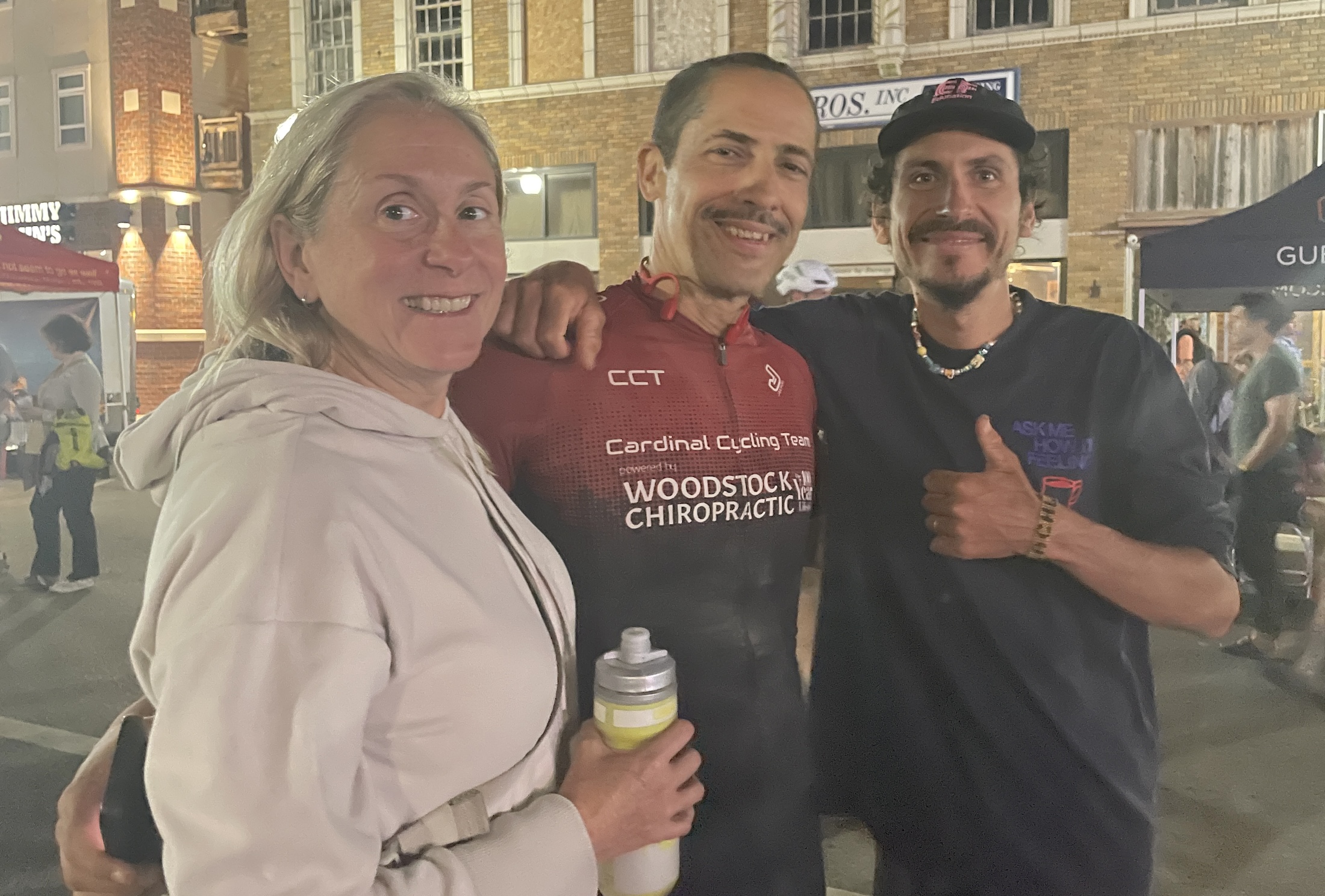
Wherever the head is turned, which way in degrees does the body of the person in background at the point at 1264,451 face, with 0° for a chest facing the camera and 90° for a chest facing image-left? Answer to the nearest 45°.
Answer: approximately 90°

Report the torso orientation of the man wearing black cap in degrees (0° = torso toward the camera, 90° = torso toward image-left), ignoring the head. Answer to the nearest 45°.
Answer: approximately 0°

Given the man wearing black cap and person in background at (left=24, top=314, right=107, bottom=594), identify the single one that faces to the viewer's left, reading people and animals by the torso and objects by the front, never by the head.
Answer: the person in background

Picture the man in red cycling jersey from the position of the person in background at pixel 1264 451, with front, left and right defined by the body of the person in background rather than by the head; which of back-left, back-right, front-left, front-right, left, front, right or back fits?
left

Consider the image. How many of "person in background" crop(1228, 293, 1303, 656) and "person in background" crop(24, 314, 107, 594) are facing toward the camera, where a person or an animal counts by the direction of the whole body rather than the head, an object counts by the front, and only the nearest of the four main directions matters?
0

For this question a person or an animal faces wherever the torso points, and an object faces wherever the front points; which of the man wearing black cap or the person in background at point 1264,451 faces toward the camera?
the man wearing black cap

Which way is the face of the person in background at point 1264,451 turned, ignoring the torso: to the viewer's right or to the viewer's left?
to the viewer's left
